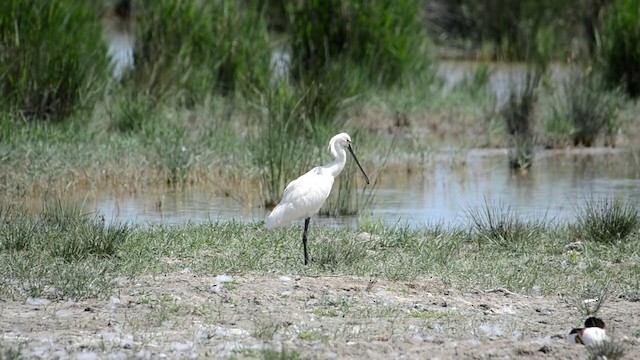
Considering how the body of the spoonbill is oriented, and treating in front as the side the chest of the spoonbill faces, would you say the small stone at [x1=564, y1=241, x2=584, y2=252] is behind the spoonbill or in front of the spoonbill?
in front

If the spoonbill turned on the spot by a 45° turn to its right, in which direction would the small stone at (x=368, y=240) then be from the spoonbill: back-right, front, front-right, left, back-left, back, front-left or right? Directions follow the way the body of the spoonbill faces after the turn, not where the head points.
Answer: left

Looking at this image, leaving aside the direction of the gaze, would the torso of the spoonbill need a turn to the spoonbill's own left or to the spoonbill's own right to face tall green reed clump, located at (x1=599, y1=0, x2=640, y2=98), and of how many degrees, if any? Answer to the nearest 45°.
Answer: approximately 45° to the spoonbill's own left

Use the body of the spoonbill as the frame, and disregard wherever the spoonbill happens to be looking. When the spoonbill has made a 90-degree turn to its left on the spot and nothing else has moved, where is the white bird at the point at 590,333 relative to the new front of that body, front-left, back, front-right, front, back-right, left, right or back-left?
back-right

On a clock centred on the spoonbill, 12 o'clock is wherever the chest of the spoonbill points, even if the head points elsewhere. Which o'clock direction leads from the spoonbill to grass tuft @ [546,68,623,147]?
The grass tuft is roughly at 10 o'clock from the spoonbill.

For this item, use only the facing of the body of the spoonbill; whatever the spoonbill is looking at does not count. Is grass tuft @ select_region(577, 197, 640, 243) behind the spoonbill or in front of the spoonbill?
in front

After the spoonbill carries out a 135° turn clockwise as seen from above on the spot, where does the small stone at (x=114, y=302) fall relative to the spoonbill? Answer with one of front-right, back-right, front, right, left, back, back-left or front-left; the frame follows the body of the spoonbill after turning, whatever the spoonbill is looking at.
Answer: front

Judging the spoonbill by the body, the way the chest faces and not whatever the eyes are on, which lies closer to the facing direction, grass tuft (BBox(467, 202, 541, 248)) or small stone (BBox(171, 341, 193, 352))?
the grass tuft

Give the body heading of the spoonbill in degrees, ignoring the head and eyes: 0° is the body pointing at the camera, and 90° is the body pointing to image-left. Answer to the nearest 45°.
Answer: approximately 270°

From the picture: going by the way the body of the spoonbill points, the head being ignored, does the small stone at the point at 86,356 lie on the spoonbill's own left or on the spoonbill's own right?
on the spoonbill's own right

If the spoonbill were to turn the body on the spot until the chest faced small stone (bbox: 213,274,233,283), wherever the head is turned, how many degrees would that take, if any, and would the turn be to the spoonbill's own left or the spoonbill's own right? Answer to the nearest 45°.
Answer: approximately 135° to the spoonbill's own right

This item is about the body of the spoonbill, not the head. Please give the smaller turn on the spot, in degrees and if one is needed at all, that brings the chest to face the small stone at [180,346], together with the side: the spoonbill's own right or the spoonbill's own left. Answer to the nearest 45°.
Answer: approximately 90° to the spoonbill's own right
